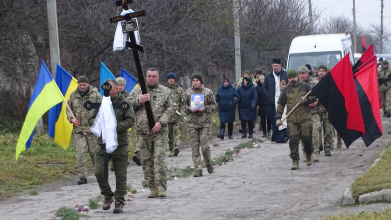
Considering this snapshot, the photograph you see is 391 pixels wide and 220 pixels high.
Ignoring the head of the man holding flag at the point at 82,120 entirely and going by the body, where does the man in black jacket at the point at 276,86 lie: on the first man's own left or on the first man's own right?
on the first man's own left

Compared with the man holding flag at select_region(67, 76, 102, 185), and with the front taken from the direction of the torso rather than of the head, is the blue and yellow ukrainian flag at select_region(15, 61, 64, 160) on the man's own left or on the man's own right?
on the man's own right

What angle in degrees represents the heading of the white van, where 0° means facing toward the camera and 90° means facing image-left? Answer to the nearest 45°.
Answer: approximately 0°

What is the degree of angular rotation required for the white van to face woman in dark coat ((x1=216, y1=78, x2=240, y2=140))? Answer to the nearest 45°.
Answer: approximately 45° to its right

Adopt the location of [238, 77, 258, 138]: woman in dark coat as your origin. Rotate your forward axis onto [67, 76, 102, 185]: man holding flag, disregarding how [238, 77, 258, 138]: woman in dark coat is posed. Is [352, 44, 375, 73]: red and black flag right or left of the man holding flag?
left

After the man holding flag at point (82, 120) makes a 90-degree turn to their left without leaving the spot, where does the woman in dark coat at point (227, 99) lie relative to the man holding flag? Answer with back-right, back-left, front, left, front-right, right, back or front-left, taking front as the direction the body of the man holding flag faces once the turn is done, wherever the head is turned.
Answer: front-left

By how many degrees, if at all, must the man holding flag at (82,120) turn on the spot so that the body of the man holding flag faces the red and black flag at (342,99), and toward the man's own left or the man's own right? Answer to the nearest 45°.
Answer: approximately 90° to the man's own left
